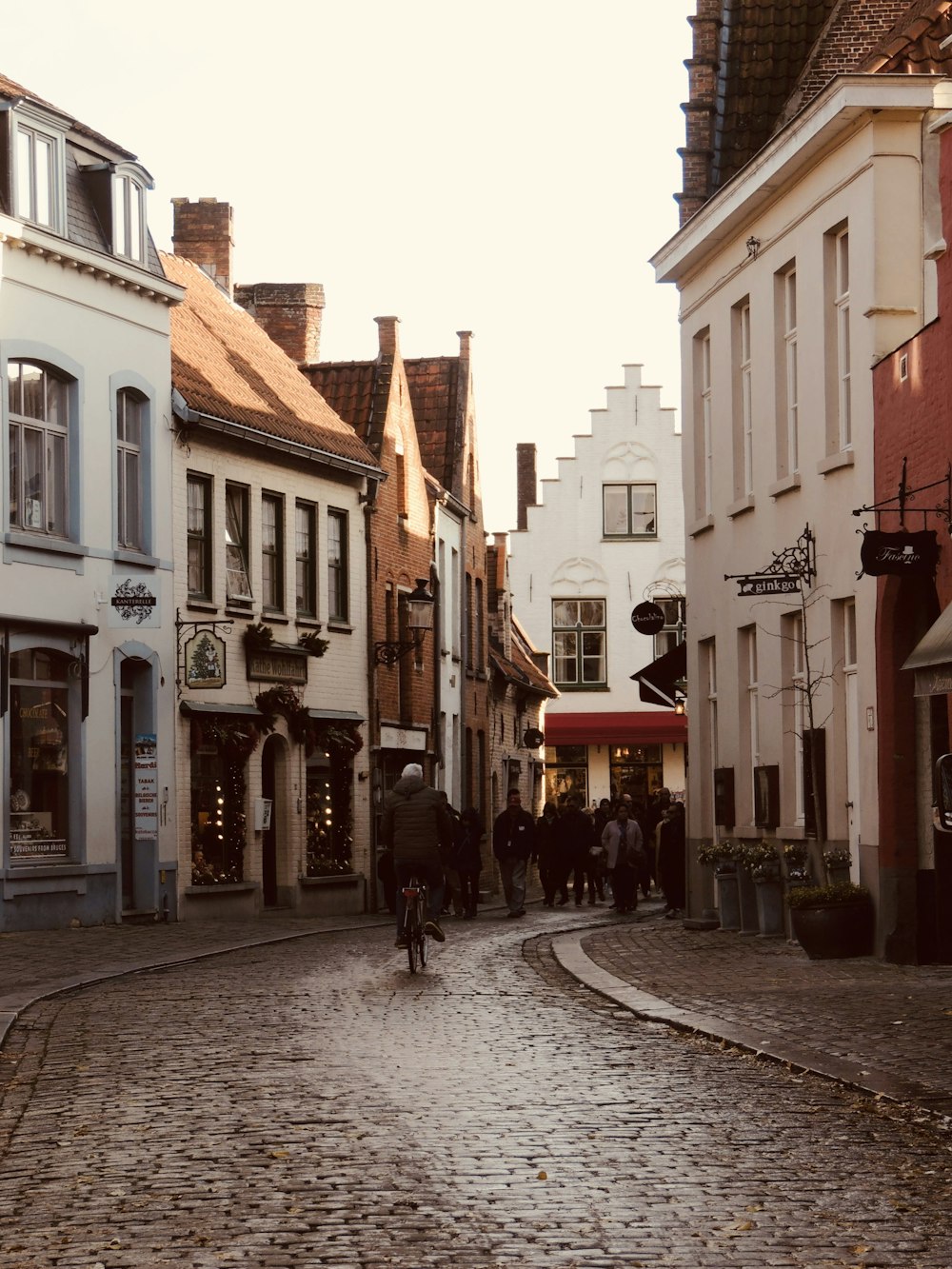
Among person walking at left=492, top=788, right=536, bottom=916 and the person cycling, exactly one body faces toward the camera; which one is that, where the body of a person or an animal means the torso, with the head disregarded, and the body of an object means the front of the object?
the person walking

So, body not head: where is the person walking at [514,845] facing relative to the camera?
toward the camera

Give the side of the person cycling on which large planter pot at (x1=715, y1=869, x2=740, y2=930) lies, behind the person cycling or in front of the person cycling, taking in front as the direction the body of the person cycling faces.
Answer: in front

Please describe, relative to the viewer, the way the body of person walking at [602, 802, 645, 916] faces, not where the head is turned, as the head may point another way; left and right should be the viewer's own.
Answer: facing the viewer

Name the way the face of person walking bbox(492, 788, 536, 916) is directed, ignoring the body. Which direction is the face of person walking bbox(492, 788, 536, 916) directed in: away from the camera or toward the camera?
toward the camera

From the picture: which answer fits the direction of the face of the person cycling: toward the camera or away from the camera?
away from the camera

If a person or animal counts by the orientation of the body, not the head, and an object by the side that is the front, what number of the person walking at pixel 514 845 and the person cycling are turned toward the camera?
1

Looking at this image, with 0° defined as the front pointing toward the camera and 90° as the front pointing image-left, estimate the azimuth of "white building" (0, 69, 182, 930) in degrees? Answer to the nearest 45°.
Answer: approximately 315°

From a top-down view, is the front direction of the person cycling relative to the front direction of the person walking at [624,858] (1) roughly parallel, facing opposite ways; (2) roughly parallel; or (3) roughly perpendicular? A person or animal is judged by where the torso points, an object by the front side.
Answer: roughly parallel, facing opposite ways

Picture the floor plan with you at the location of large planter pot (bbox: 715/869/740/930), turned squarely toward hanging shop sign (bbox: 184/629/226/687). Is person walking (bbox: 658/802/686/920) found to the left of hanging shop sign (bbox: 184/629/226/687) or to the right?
right

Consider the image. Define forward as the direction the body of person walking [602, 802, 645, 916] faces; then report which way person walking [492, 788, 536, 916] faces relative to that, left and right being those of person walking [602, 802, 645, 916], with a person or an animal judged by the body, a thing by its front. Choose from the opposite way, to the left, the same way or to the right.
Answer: the same way

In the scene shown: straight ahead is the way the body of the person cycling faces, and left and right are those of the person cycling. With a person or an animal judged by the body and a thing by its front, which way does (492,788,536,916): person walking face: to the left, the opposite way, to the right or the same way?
the opposite way

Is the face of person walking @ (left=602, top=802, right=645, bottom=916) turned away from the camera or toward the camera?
toward the camera

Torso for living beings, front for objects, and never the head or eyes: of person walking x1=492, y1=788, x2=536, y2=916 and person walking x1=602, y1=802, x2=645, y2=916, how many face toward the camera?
2

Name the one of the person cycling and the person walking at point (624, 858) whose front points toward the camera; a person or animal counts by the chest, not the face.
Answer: the person walking

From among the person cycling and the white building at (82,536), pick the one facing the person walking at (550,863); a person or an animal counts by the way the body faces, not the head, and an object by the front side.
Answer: the person cycling

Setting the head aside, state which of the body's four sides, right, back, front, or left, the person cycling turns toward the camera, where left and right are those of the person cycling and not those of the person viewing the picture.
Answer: back

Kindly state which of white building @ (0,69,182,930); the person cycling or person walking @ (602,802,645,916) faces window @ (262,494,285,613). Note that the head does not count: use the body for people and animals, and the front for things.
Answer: the person cycling

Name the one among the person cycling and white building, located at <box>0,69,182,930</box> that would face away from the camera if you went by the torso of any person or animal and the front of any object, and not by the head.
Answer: the person cycling
